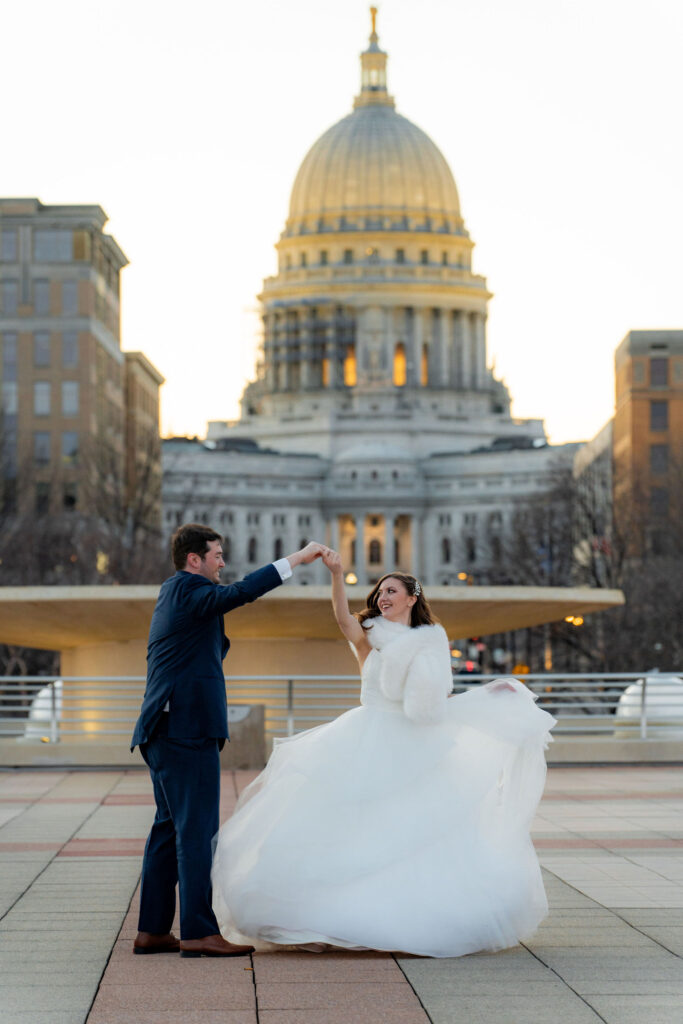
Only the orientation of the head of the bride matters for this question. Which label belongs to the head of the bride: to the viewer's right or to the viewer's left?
to the viewer's left

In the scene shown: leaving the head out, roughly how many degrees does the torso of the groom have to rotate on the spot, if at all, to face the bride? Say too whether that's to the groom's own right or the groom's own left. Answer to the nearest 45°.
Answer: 0° — they already face them

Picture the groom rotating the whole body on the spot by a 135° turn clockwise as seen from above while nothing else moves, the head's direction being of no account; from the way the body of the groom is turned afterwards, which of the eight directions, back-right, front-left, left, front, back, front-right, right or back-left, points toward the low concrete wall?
back-right

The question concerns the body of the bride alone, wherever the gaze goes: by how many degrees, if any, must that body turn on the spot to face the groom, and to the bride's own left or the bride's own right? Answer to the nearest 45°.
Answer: approximately 45° to the bride's own right

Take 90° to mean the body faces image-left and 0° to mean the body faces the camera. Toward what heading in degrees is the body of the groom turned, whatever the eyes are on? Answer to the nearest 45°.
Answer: approximately 270°

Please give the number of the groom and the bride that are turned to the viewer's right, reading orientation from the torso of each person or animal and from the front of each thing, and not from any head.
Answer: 1

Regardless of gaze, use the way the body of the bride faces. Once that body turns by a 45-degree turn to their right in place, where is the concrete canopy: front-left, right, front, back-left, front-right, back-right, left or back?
right

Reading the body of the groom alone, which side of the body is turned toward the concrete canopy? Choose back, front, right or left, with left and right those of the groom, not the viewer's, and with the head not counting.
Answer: left
